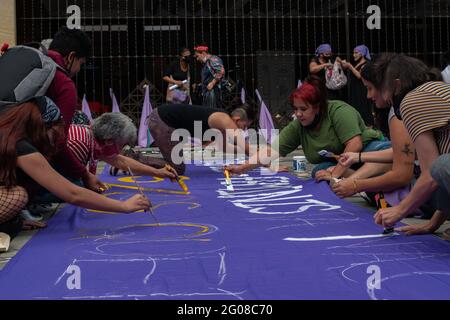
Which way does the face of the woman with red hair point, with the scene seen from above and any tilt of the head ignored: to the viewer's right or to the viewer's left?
to the viewer's left

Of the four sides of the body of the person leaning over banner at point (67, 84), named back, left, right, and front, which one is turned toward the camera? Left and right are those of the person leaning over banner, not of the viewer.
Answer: right

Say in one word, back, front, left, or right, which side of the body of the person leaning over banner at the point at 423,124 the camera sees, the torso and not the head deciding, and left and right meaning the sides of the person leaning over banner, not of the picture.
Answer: left

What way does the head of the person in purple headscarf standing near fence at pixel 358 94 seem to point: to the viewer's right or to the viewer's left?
to the viewer's left

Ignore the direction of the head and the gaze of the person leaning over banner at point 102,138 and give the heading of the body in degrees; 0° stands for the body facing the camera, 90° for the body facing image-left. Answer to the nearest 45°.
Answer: approximately 270°

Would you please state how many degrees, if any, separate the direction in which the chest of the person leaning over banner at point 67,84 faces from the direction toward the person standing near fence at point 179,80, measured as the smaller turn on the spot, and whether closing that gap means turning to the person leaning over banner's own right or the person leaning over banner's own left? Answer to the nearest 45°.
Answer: approximately 90° to the person leaning over banner's own left

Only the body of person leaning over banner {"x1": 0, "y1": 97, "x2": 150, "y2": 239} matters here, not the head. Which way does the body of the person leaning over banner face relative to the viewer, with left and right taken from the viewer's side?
facing to the right of the viewer
